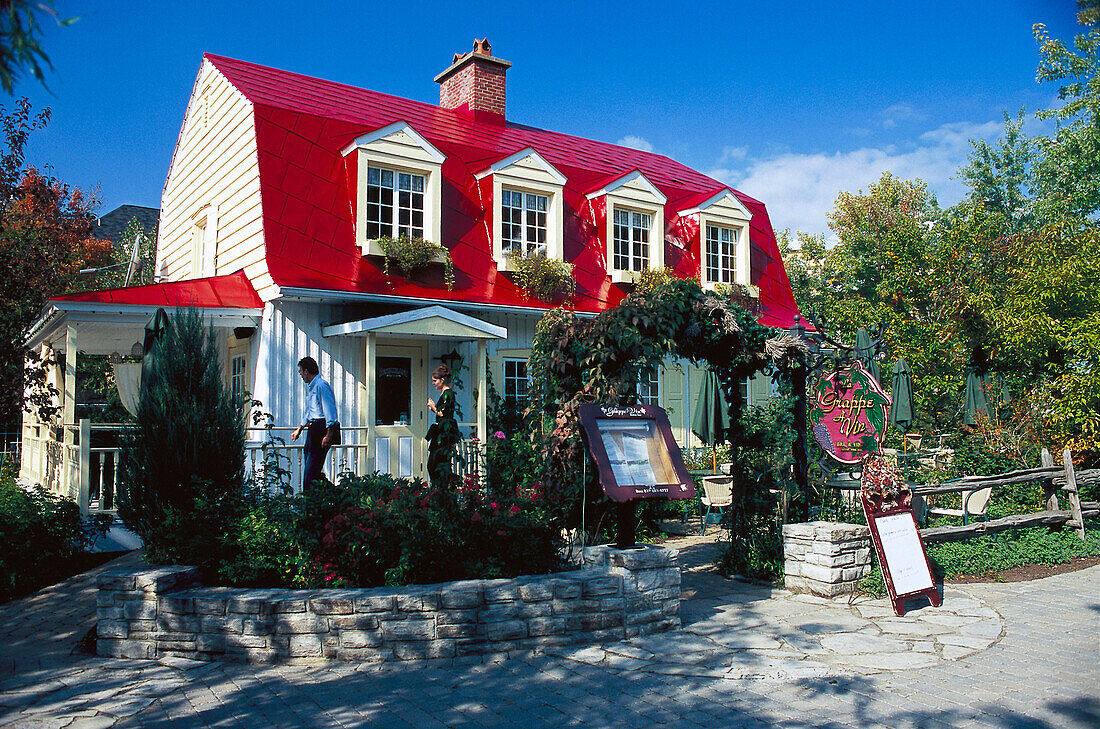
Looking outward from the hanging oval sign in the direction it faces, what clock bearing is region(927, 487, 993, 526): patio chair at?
The patio chair is roughly at 7 o'clock from the hanging oval sign.

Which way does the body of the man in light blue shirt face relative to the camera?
to the viewer's left

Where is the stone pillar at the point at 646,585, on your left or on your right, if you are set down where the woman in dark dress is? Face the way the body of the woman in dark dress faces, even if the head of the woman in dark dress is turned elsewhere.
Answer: on your left

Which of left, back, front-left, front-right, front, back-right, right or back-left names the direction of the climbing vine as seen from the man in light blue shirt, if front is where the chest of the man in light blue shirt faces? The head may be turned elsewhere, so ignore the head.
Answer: back-left

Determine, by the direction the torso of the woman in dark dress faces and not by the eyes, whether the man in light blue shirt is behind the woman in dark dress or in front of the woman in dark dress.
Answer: in front

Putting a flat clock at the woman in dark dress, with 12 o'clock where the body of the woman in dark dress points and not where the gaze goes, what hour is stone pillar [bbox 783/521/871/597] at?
The stone pillar is roughly at 7 o'clock from the woman in dark dress.

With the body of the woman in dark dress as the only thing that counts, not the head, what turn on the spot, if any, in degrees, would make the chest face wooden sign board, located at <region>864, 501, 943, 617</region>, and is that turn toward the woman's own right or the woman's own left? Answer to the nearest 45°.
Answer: approximately 135° to the woman's own left
